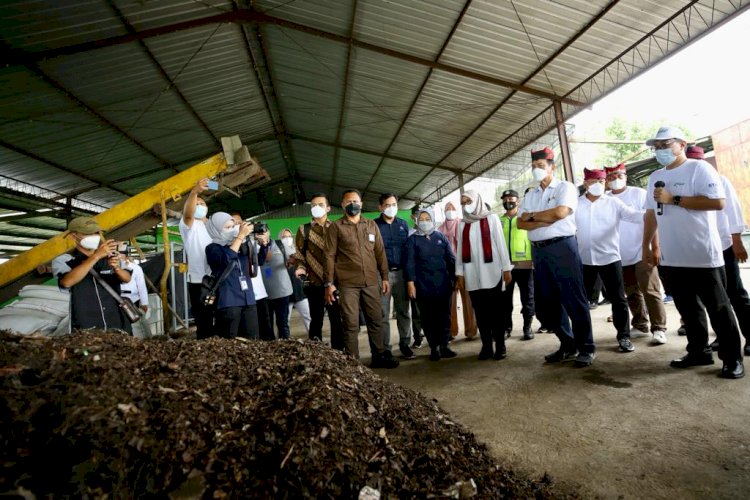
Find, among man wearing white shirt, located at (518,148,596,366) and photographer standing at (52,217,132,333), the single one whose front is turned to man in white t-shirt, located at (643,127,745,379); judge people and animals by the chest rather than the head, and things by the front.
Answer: the photographer standing

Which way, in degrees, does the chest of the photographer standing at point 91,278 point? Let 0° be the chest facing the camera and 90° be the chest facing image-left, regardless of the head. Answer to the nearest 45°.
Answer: approximately 315°

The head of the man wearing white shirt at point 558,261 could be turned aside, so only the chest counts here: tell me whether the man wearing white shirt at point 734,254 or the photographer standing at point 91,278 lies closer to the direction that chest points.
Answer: the photographer standing

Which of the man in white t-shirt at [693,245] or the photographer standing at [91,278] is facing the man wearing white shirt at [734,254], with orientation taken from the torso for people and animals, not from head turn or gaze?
the photographer standing

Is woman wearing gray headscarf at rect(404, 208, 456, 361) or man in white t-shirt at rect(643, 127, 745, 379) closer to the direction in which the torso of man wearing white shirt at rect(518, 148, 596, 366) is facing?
the woman wearing gray headscarf

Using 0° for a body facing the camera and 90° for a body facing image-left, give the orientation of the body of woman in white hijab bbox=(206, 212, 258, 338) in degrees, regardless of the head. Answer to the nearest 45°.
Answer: approximately 315°

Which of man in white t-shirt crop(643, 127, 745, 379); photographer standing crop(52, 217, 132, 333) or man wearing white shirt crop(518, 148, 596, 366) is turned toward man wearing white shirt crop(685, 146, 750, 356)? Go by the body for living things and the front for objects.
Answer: the photographer standing

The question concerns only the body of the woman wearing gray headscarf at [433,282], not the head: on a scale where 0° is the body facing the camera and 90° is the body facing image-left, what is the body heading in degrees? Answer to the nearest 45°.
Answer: approximately 0°

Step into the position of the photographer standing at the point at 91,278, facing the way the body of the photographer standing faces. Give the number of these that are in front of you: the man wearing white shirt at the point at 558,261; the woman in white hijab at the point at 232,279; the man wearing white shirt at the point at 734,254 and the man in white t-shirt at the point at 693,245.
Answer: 4

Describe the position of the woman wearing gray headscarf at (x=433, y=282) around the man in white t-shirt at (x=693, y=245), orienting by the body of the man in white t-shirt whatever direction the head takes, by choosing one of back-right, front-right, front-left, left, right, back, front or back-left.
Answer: front-right

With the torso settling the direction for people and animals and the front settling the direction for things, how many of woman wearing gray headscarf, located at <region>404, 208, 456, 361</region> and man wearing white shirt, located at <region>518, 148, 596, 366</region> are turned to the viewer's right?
0

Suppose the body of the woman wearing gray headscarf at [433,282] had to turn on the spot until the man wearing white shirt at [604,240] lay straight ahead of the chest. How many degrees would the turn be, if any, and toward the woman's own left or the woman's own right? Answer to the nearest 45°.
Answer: approximately 90° to the woman's own left

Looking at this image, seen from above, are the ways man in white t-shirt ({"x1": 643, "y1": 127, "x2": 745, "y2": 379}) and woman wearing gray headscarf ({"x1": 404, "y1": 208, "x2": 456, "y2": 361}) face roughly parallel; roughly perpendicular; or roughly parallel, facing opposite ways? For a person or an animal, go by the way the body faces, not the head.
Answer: roughly perpendicular
